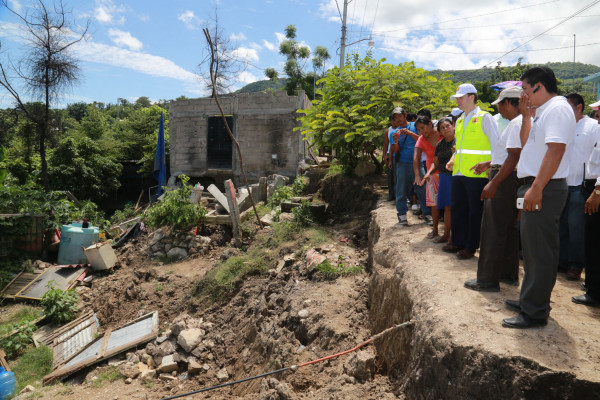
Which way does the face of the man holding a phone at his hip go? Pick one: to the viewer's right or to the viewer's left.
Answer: to the viewer's left

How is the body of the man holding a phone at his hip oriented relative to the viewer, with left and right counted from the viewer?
facing to the left of the viewer

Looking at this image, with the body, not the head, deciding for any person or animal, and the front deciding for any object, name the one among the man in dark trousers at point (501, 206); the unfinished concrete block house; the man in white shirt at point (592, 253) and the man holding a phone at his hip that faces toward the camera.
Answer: the unfinished concrete block house

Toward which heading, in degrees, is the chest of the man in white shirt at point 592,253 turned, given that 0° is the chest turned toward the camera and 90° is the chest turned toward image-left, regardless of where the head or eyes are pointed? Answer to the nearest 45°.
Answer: approximately 90°

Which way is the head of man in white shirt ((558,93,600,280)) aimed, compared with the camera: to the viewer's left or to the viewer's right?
to the viewer's left

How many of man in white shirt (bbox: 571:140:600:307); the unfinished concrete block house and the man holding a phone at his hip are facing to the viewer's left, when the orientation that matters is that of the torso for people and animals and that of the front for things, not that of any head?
2

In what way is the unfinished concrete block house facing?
toward the camera

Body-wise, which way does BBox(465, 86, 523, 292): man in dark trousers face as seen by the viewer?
to the viewer's left

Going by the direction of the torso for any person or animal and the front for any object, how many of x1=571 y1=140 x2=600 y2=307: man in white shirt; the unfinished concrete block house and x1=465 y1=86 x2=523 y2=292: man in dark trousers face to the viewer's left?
2

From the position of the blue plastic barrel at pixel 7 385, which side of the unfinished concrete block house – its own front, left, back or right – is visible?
front

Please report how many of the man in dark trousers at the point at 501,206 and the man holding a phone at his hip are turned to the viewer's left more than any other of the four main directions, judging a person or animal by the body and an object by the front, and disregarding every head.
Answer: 2

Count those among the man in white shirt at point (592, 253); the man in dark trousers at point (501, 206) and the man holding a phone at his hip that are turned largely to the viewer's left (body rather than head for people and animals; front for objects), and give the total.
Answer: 3

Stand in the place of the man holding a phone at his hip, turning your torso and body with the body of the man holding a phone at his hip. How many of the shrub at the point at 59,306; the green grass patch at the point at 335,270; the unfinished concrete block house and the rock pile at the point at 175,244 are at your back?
0

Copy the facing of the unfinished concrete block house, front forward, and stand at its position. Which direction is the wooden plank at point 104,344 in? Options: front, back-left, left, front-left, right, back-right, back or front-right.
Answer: front

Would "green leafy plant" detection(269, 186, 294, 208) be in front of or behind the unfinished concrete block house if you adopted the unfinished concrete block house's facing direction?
in front
